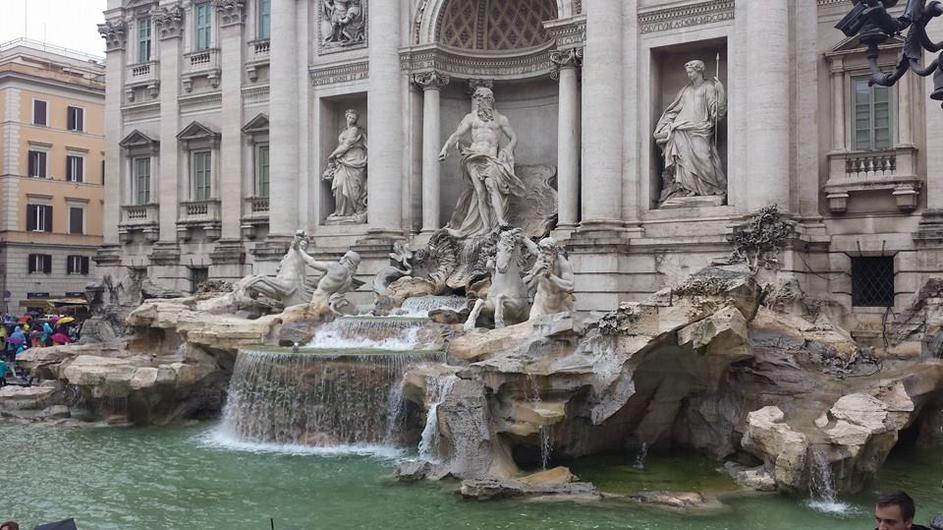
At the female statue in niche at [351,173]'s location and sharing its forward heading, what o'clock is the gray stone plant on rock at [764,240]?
The gray stone plant on rock is roughly at 9 o'clock from the female statue in niche.

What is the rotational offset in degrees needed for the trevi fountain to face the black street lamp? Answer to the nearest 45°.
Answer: approximately 90° to its left

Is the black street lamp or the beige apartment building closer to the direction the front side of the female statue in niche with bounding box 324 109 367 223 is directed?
the black street lamp

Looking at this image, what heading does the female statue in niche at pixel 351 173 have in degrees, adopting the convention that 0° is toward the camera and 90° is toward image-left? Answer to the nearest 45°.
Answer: approximately 45°

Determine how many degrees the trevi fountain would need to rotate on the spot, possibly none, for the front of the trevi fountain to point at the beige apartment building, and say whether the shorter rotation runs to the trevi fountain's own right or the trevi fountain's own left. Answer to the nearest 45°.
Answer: approximately 90° to the trevi fountain's own right

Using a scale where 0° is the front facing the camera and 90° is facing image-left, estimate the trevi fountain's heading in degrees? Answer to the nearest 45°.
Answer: approximately 45°

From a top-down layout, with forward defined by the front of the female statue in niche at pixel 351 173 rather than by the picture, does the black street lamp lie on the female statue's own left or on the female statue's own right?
on the female statue's own left

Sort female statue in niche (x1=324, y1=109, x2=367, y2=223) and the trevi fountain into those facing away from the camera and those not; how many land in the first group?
0

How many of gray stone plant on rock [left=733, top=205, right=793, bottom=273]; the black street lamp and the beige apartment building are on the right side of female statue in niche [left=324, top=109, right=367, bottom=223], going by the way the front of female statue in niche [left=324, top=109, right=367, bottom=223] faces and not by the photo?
1
